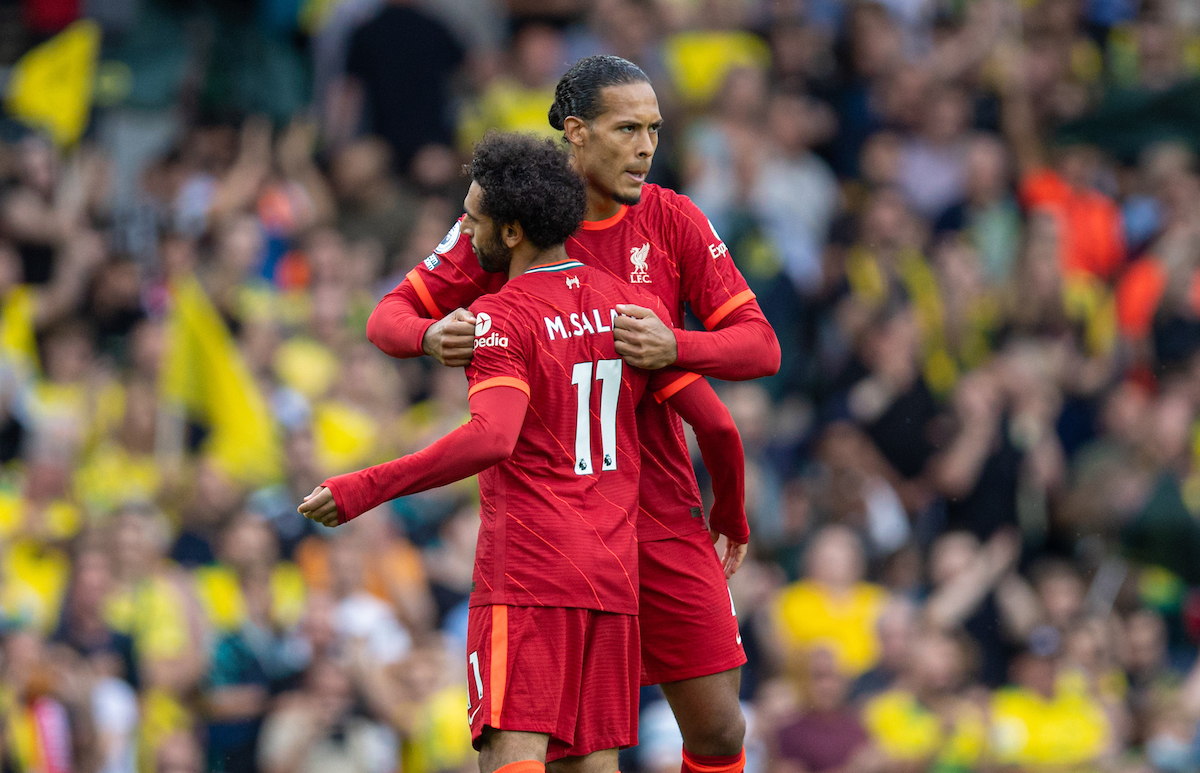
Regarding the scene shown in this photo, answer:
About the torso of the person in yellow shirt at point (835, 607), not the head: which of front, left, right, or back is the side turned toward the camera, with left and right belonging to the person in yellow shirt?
front

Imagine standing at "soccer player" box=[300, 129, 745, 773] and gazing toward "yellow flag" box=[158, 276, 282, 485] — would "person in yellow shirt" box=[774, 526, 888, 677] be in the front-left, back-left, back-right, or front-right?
front-right

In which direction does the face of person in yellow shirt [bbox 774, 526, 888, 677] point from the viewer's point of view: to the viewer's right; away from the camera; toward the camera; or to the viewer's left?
toward the camera

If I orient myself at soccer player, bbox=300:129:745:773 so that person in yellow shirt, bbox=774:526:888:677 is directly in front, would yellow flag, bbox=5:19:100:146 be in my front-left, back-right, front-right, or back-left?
front-left

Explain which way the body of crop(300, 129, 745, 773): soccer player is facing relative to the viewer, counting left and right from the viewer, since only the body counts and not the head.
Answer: facing away from the viewer and to the left of the viewer

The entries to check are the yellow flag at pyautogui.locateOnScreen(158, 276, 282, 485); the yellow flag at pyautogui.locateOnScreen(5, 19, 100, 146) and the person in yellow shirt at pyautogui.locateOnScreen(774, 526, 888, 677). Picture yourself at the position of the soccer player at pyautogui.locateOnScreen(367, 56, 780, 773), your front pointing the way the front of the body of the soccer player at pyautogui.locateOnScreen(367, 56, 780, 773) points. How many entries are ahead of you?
0

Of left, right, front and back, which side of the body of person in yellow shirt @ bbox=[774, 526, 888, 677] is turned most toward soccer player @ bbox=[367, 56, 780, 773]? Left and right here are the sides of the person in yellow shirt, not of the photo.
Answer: front

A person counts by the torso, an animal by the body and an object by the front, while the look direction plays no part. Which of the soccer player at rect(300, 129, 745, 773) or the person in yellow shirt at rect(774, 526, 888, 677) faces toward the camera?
the person in yellow shirt

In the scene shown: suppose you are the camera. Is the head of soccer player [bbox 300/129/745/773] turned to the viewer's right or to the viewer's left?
to the viewer's left

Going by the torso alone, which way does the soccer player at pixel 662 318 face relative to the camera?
toward the camera

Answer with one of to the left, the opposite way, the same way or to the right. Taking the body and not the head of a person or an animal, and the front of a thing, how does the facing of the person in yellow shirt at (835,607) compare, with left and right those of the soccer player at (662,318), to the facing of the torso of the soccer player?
the same way

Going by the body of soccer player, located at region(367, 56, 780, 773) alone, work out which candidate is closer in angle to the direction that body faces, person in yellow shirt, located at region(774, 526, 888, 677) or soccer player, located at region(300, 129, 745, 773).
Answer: the soccer player

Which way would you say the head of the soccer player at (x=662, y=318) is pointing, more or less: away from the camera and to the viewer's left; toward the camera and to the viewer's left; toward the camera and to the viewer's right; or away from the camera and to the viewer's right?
toward the camera and to the viewer's right

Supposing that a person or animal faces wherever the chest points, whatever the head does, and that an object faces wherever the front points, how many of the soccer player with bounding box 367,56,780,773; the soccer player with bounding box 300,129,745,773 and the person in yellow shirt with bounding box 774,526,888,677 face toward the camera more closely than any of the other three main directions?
2

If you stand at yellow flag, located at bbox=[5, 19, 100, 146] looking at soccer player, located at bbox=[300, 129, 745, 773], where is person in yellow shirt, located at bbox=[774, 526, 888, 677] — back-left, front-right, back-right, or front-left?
front-left

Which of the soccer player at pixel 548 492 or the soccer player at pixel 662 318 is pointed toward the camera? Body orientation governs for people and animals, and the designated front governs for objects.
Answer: the soccer player at pixel 662 318
